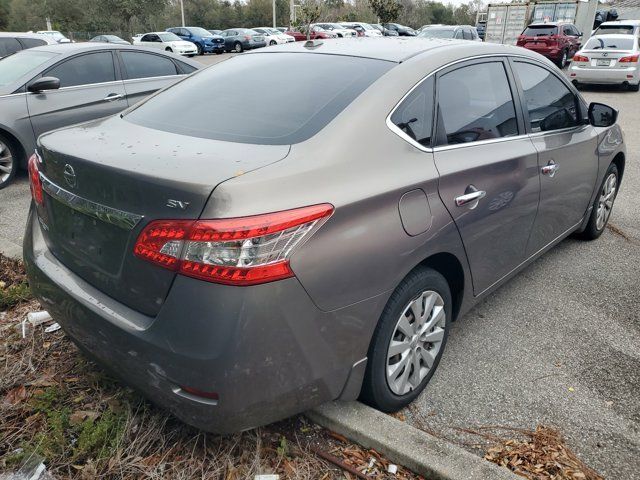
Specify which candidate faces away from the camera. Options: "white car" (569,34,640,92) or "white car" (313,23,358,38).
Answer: "white car" (569,34,640,92)

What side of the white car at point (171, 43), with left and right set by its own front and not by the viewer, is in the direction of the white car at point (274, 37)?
left

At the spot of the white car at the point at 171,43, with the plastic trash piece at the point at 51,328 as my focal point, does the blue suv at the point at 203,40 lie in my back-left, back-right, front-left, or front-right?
back-left

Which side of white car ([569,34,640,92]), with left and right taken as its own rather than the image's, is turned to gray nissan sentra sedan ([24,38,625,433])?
back

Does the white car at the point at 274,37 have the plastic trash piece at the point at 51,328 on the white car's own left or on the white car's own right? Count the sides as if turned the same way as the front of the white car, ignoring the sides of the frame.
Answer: on the white car's own right

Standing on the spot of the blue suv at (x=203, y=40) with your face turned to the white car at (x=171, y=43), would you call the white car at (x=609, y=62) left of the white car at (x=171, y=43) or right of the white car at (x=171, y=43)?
left

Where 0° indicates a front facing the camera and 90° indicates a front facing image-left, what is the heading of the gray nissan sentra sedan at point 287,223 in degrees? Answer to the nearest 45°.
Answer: approximately 225°

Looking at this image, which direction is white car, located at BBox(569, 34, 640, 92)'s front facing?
away from the camera

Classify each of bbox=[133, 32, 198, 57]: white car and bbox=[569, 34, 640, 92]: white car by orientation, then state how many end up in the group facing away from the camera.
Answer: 1

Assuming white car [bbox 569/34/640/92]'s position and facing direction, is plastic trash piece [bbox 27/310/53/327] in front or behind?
behind

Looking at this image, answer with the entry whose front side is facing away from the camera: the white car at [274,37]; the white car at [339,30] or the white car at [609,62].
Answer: the white car at [609,62]
